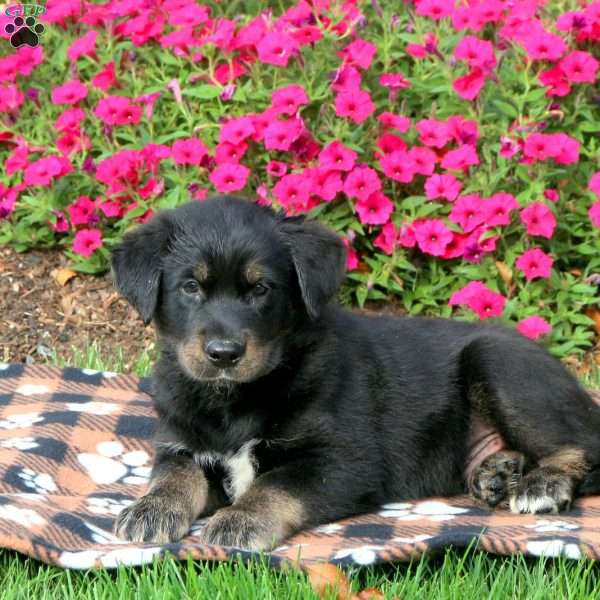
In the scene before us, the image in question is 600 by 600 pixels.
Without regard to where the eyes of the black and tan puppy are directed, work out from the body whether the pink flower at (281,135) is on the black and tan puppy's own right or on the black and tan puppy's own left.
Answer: on the black and tan puppy's own right

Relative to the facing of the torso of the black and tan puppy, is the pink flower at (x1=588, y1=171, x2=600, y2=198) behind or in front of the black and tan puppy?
behind

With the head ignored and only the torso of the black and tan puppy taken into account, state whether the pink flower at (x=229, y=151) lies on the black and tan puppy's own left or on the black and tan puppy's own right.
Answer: on the black and tan puppy's own right

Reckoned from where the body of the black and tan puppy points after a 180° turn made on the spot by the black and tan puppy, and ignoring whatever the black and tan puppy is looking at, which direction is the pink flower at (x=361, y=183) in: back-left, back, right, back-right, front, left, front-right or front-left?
front-left

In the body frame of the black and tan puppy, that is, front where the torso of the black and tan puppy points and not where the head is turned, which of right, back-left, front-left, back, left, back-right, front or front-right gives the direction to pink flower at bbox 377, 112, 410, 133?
back-right

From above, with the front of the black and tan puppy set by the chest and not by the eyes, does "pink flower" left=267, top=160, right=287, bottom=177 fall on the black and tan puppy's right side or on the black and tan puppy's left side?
on the black and tan puppy's right side

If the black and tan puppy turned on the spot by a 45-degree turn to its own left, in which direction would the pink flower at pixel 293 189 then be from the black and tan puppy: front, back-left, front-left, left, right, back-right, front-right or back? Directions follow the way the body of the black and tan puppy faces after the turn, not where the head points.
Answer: back

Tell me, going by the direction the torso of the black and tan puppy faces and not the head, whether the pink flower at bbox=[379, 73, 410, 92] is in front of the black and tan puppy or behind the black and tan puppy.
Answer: behind

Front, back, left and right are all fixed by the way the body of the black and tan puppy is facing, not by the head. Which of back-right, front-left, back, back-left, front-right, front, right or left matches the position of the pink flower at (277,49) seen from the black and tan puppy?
back-right

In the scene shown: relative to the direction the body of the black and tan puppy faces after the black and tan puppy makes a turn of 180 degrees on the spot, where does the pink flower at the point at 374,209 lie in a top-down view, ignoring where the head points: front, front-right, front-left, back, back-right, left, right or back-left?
front-left

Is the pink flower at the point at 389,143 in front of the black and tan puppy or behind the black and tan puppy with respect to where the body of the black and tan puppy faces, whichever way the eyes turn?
behind

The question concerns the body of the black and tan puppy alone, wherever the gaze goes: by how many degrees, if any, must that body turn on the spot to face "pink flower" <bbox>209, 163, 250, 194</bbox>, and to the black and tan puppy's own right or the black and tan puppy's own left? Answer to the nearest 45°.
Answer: approximately 135° to the black and tan puppy's own right

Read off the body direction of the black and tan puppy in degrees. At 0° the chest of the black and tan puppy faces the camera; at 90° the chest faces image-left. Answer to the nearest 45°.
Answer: approximately 45°
